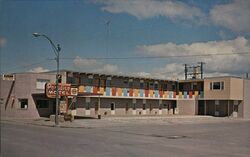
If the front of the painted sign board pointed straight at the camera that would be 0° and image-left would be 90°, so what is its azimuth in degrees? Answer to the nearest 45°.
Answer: approximately 0°
